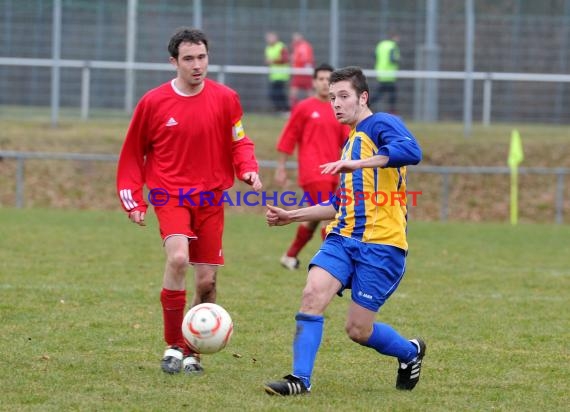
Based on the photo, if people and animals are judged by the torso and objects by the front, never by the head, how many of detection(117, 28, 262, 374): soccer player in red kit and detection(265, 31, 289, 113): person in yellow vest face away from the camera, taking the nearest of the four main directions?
0

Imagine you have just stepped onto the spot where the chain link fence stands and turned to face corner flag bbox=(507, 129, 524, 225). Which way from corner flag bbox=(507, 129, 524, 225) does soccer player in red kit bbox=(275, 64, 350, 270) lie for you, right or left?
right

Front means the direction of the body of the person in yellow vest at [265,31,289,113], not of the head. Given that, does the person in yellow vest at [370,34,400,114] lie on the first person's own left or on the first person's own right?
on the first person's own left

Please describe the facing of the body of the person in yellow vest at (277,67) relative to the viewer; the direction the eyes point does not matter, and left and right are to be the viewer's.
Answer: facing the viewer and to the left of the viewer

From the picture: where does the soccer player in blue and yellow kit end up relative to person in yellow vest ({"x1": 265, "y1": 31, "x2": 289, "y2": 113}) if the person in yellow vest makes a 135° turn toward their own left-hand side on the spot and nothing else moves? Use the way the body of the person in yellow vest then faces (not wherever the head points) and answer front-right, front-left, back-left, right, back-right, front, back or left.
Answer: right

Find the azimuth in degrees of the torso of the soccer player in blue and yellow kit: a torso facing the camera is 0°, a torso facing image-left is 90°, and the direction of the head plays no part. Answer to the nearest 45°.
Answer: approximately 45°

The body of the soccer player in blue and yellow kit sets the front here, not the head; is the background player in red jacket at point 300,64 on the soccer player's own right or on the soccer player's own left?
on the soccer player's own right

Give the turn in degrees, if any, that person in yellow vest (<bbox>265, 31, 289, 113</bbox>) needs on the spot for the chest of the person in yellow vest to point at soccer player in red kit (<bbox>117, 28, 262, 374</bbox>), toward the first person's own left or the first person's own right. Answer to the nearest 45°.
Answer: approximately 45° to the first person's own left

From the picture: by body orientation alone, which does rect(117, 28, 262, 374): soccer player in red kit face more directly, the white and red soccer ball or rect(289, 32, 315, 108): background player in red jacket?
the white and red soccer ball

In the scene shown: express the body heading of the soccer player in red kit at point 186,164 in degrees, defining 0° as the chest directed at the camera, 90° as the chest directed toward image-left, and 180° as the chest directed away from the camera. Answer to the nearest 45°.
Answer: approximately 0°

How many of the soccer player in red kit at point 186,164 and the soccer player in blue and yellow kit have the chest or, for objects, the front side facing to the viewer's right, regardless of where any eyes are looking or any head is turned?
0
